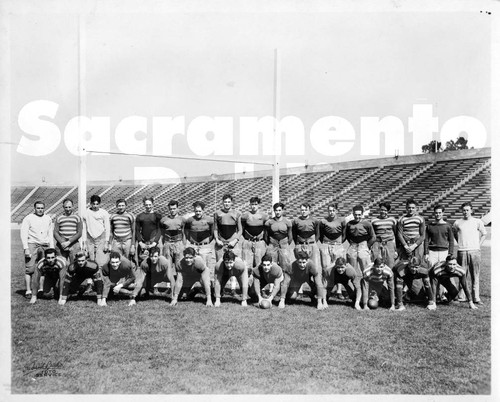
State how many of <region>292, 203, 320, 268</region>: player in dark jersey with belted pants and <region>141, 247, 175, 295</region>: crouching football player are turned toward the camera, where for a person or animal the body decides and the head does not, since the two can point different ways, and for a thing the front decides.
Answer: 2

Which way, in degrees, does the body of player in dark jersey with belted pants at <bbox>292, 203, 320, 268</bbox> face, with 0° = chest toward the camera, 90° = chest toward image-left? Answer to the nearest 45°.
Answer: approximately 0°

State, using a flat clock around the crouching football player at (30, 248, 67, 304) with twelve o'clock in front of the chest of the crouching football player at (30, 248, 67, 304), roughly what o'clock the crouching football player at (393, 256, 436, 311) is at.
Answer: the crouching football player at (393, 256, 436, 311) is roughly at 10 o'clock from the crouching football player at (30, 248, 67, 304).

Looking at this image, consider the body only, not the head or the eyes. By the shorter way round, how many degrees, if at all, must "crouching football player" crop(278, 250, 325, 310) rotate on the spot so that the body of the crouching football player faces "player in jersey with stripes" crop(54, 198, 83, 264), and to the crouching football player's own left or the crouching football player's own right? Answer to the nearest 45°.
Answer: approximately 90° to the crouching football player's own right

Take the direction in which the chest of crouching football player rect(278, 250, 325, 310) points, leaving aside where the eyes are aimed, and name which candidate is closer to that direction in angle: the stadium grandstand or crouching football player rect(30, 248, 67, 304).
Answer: the crouching football player rect(30, 248, 67, 304)

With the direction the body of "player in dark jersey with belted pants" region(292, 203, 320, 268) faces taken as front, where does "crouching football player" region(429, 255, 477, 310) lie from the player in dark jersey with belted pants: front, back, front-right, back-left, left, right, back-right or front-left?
left

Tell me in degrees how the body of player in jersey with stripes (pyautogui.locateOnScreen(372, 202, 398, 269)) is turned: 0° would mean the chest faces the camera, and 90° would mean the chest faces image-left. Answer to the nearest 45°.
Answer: approximately 0°
